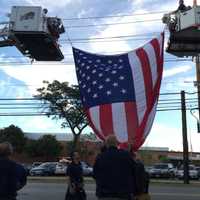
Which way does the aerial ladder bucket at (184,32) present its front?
to the viewer's left
